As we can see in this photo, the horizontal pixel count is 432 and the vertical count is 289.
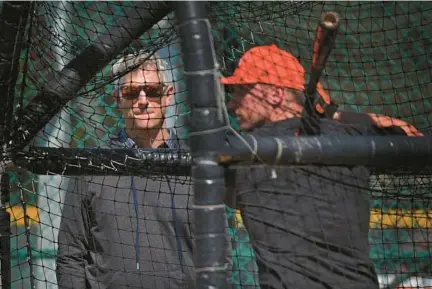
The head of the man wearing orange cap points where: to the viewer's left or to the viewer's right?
to the viewer's left

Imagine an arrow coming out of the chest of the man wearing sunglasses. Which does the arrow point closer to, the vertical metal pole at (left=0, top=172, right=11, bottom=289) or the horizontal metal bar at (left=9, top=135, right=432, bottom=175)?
the horizontal metal bar

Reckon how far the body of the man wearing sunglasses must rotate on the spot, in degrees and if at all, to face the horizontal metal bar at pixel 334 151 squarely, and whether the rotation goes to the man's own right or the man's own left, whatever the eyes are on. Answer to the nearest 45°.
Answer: approximately 45° to the man's own left

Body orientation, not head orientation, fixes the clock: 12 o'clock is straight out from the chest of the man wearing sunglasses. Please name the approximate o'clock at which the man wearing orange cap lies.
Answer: The man wearing orange cap is roughly at 11 o'clock from the man wearing sunglasses.

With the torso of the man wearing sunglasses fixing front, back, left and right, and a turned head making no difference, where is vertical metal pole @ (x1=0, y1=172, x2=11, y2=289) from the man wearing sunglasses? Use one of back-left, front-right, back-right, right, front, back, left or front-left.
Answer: right

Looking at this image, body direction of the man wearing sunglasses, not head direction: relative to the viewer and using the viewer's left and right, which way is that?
facing the viewer

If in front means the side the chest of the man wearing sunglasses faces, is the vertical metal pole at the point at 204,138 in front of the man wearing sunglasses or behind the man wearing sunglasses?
in front
